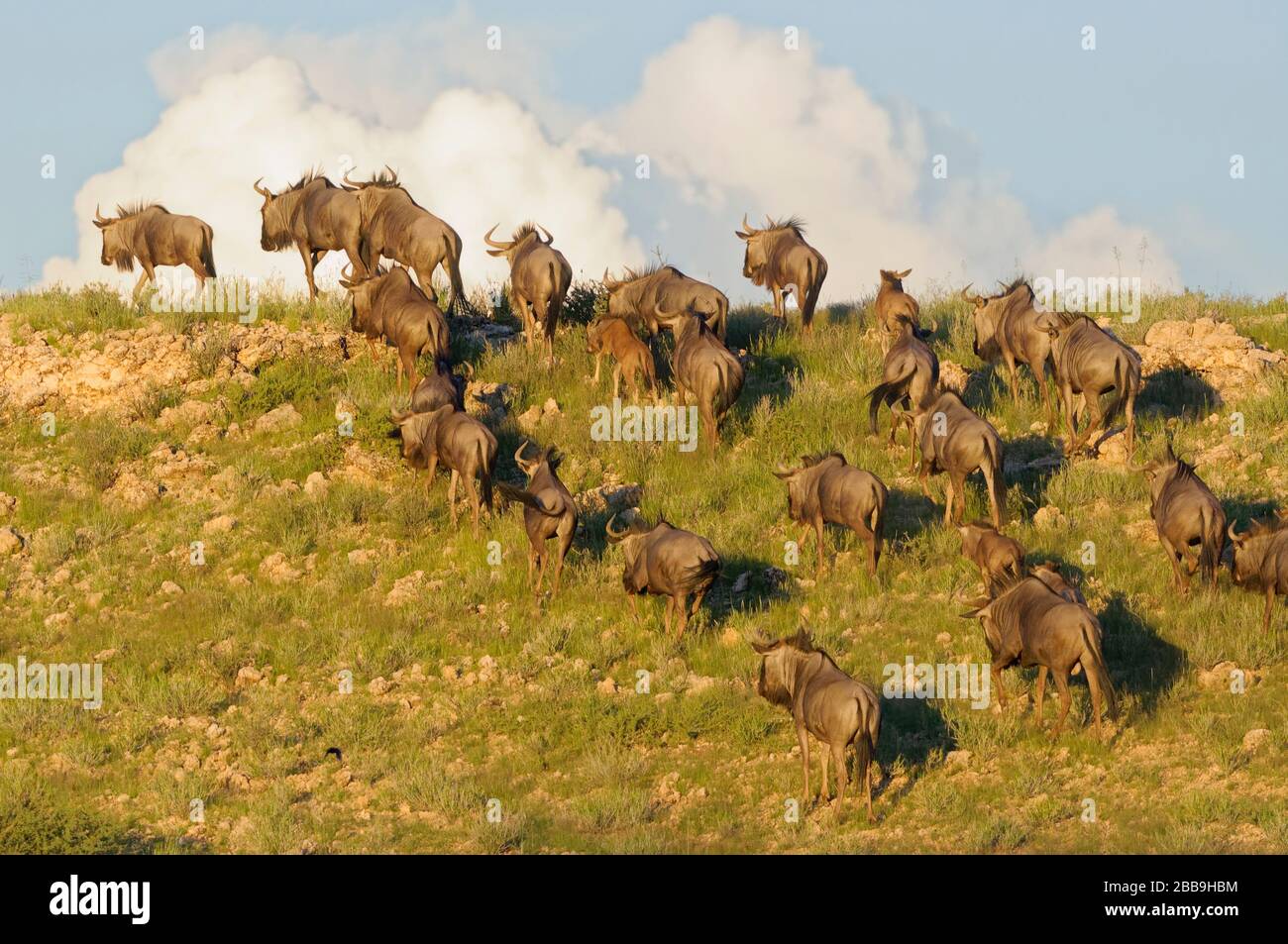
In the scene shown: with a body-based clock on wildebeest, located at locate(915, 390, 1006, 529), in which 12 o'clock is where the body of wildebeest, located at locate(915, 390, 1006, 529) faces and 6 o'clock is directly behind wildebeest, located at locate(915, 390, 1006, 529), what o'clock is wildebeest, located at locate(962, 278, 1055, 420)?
wildebeest, located at locate(962, 278, 1055, 420) is roughly at 2 o'clock from wildebeest, located at locate(915, 390, 1006, 529).

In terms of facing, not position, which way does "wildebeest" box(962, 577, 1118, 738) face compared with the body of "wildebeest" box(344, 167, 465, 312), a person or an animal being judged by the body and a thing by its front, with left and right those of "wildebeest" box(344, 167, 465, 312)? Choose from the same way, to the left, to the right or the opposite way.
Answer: the same way

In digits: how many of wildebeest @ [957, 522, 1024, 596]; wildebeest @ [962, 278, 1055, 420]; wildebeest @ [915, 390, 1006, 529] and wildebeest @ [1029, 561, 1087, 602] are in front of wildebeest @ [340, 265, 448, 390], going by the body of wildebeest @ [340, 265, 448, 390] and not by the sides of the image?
0

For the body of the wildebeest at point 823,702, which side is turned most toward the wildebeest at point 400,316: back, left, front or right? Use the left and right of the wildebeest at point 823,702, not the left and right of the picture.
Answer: front

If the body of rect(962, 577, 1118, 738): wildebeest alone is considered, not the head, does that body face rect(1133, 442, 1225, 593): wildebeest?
no

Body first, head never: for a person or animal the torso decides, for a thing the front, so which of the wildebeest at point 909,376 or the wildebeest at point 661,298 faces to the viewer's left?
the wildebeest at point 661,298

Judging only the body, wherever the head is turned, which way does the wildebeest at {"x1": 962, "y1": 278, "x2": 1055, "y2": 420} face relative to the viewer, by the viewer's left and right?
facing away from the viewer and to the left of the viewer

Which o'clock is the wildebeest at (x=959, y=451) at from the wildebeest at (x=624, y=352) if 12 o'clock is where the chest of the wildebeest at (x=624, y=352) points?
the wildebeest at (x=959, y=451) is roughly at 6 o'clock from the wildebeest at (x=624, y=352).

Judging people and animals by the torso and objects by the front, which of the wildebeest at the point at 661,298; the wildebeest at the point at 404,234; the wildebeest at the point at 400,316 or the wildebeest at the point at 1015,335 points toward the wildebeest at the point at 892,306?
the wildebeest at the point at 1015,335

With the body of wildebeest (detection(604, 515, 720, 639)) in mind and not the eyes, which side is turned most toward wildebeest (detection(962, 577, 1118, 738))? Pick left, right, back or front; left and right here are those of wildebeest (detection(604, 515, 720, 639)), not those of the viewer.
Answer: back

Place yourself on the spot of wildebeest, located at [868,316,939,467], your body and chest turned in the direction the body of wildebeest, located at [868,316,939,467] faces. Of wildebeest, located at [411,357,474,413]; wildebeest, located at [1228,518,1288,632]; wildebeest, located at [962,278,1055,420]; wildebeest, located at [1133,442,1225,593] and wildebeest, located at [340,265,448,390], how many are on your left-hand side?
2

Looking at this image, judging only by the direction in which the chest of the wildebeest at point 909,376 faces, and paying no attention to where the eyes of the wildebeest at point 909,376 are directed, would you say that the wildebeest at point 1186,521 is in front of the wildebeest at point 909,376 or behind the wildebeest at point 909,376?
behind

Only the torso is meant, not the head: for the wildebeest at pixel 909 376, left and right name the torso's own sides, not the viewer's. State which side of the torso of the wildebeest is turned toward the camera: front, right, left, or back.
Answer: back

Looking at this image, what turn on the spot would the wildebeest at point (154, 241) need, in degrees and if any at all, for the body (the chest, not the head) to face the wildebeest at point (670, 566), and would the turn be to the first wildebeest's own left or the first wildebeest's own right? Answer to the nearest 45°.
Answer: approximately 135° to the first wildebeest's own left

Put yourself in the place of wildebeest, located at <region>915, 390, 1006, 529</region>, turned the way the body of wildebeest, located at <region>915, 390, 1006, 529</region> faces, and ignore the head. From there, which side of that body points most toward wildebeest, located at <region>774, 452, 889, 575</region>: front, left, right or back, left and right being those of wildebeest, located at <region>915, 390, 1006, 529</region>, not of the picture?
left

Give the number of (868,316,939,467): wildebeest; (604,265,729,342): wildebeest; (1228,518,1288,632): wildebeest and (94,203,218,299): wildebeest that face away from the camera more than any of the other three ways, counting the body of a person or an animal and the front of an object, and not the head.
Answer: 1

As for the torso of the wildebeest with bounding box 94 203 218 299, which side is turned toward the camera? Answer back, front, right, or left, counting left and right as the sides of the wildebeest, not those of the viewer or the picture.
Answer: left

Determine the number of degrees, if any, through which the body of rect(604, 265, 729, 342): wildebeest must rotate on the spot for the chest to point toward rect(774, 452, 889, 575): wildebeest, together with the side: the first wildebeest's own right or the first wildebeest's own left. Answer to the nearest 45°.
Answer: approximately 90° to the first wildebeest's own left

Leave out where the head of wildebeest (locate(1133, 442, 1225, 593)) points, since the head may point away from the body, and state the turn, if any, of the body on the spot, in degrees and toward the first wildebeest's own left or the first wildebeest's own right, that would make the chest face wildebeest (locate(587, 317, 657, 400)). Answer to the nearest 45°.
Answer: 0° — it already faces it

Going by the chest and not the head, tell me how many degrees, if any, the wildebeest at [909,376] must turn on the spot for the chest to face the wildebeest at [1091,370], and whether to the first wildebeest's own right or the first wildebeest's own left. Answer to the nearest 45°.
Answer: approximately 90° to the first wildebeest's own right

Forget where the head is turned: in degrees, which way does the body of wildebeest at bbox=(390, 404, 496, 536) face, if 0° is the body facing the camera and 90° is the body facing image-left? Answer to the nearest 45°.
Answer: approximately 135°

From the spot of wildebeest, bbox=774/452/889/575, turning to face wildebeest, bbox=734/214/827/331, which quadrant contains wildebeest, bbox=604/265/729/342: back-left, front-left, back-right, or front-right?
front-left

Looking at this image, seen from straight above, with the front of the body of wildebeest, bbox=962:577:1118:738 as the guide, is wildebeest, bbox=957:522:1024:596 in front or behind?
in front
